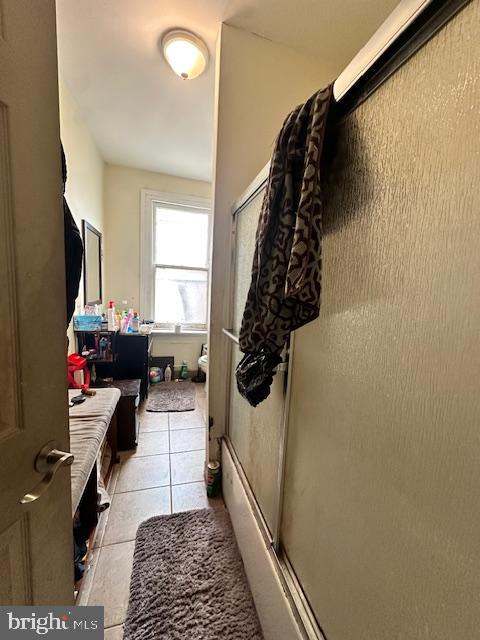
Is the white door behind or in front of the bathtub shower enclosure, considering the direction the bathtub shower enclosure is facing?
in front

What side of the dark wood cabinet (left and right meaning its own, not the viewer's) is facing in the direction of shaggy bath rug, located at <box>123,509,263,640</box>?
front

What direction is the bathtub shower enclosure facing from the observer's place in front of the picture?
facing to the left of the viewer

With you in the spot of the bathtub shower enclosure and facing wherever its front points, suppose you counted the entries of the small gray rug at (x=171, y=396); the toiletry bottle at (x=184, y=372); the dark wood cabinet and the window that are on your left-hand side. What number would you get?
0

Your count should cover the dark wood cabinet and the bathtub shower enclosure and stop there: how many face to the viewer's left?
1

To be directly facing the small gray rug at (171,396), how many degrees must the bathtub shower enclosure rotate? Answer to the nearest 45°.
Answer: approximately 45° to its right

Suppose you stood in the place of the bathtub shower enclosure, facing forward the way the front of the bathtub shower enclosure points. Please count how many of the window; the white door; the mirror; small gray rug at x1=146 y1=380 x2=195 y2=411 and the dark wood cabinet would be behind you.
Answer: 0

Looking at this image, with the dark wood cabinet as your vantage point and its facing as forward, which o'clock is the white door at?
The white door is roughly at 12 o'clock from the dark wood cabinet.

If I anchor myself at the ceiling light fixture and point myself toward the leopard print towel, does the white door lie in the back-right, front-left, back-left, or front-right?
front-right

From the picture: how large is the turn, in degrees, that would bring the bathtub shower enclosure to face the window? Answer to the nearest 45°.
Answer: approximately 45° to its right

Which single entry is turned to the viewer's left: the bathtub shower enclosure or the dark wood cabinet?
the bathtub shower enclosure
